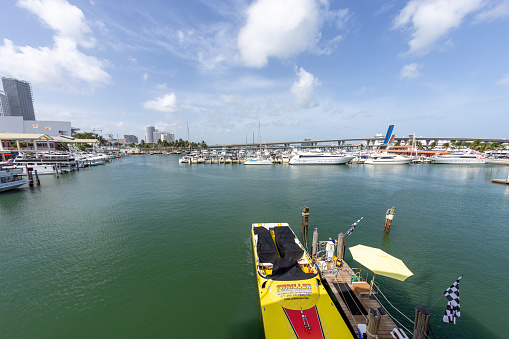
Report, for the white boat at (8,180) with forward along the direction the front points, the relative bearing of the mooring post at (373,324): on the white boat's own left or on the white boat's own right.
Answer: on the white boat's own right

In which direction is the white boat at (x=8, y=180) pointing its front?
to the viewer's right

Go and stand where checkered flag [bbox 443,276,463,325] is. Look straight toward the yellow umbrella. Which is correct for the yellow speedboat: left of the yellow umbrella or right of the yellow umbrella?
left

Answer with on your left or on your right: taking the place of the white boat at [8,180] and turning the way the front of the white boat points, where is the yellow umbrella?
on your right

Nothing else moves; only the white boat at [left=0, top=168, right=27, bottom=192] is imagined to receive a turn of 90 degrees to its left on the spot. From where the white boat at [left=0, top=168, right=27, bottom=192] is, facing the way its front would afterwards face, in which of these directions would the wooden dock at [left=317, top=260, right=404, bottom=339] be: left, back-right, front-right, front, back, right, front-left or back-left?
back

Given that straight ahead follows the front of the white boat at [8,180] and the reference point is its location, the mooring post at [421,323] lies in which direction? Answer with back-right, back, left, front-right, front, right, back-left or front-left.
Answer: right

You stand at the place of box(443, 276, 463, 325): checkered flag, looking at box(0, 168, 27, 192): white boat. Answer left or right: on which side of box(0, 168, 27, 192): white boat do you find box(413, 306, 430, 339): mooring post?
left

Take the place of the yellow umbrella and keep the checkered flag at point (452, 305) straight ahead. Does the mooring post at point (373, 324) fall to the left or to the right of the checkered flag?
right

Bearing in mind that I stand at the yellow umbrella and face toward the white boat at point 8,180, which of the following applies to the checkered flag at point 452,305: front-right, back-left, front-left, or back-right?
back-left
